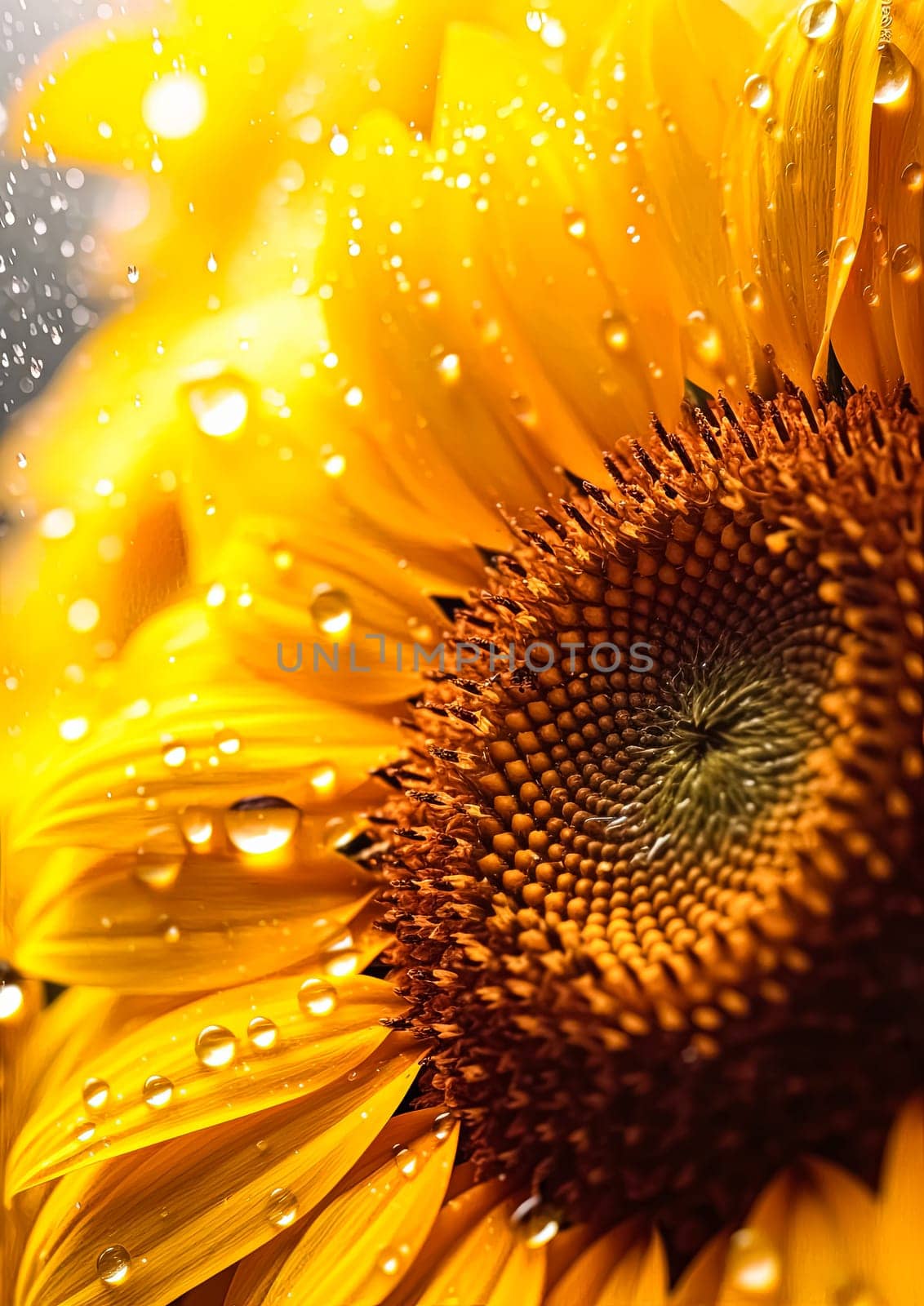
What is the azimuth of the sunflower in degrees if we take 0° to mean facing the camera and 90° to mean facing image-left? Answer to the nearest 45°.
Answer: approximately 0°
